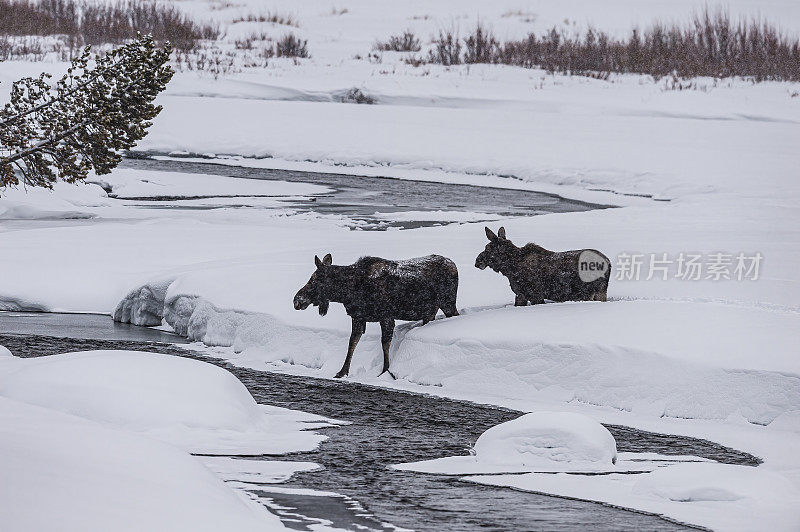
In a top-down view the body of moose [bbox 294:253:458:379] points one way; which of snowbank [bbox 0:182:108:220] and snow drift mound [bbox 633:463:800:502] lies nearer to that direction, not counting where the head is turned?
the snowbank

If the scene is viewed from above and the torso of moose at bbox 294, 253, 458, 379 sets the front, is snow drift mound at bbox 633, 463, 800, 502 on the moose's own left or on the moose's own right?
on the moose's own left

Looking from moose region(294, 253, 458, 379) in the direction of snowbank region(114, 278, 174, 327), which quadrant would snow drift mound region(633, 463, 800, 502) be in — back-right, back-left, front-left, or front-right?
back-left

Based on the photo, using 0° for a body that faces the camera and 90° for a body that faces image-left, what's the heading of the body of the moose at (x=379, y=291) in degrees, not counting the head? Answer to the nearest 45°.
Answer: approximately 90°

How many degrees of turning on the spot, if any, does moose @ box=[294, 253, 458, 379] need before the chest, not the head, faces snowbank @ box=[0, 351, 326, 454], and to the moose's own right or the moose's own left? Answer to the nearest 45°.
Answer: approximately 45° to the moose's own left

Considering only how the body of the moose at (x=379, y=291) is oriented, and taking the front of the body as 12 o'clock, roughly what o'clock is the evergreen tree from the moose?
The evergreen tree is roughly at 2 o'clock from the moose.

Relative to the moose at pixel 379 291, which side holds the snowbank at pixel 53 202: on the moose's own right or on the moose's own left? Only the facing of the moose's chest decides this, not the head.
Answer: on the moose's own right

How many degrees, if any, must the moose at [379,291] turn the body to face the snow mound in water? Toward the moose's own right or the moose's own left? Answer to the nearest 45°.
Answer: approximately 90° to the moose's own left
